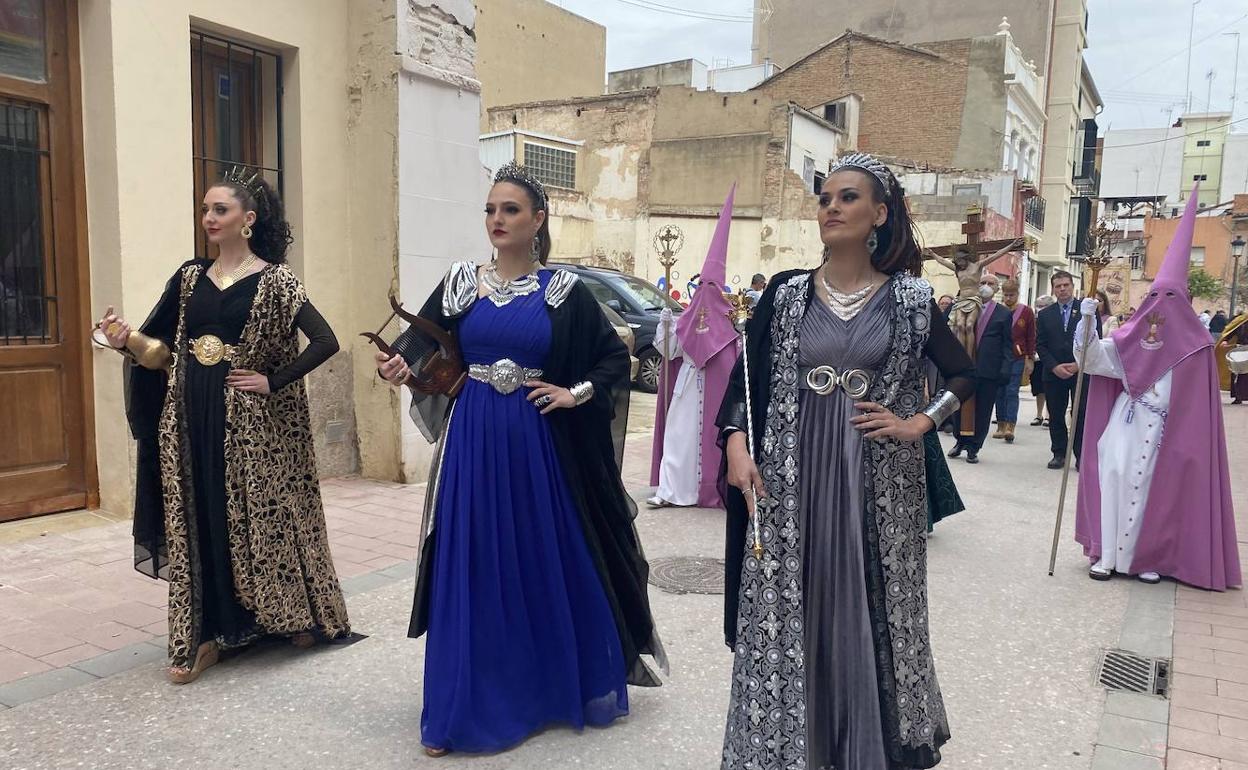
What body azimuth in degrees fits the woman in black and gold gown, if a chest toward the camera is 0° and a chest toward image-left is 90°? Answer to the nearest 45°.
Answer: approximately 45°

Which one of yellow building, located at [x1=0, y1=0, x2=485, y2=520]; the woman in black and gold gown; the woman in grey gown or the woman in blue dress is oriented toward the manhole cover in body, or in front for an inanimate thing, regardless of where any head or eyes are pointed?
the yellow building

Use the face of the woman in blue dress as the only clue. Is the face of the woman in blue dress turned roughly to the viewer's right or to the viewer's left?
to the viewer's left

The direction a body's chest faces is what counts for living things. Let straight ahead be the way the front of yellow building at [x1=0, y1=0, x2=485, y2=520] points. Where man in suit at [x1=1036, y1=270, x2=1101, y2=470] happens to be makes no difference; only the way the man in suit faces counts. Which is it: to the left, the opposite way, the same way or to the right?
to the right

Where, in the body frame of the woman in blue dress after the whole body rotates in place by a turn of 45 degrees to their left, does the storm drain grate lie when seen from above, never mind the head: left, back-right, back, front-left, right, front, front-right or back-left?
left

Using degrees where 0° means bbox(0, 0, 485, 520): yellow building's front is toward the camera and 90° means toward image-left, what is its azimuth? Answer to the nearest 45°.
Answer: approximately 315°

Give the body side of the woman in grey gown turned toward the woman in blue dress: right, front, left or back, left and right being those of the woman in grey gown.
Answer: right

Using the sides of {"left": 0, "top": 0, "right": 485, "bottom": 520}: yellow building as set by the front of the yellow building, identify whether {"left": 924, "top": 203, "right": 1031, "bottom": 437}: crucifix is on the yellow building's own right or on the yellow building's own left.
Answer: on the yellow building's own left

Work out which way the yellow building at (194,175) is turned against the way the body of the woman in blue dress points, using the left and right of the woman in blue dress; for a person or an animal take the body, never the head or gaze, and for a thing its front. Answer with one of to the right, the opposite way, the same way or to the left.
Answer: to the left

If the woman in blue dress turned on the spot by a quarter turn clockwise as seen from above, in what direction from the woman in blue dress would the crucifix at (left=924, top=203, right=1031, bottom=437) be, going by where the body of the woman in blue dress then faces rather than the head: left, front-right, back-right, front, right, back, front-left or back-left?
right

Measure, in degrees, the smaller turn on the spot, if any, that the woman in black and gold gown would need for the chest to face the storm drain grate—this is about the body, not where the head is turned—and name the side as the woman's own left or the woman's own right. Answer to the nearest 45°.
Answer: approximately 135° to the woman's own left

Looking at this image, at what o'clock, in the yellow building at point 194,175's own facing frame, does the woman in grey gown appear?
The woman in grey gown is roughly at 1 o'clock from the yellow building.

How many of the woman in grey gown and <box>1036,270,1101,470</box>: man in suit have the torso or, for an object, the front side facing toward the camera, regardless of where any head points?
2
